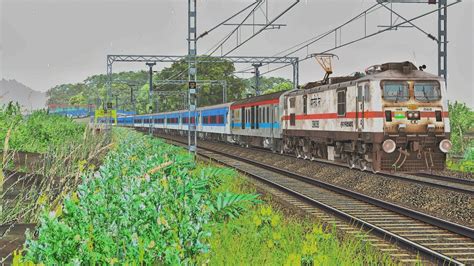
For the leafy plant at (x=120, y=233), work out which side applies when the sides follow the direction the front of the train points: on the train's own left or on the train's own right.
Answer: on the train's own right

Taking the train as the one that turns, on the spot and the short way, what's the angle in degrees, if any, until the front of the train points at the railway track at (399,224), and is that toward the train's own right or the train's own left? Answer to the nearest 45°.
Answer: approximately 45° to the train's own right

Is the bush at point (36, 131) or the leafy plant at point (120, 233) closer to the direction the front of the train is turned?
the leafy plant

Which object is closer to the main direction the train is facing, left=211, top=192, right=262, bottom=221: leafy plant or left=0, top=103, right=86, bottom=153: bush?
the leafy plant

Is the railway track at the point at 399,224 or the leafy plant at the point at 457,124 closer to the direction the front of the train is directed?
the railway track

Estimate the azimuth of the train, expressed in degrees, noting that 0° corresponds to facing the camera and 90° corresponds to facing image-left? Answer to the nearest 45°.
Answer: approximately 315°

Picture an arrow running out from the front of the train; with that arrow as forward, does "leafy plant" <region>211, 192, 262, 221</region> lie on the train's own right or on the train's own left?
on the train's own right
